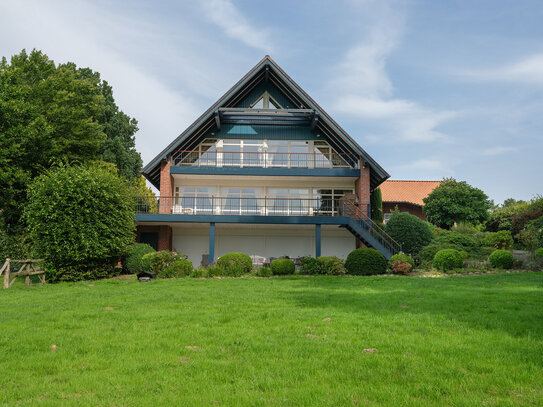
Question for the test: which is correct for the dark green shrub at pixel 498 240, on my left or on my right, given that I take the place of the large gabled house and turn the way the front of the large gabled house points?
on my left

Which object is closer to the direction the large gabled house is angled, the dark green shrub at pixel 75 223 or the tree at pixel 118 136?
the dark green shrub

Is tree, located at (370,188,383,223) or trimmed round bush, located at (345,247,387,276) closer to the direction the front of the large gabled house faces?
the trimmed round bush

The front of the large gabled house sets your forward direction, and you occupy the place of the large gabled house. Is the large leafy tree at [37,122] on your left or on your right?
on your right

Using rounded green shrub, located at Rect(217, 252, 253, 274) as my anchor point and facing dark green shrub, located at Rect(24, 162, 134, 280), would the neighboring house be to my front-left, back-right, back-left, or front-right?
back-right

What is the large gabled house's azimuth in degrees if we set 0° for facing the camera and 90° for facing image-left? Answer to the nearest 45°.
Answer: approximately 0°

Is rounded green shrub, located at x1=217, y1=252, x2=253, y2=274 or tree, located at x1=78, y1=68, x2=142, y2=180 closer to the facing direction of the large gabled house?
the rounded green shrub

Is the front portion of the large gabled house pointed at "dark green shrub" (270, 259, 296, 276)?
yes

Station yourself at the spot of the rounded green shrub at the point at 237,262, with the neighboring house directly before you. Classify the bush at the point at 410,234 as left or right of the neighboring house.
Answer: right

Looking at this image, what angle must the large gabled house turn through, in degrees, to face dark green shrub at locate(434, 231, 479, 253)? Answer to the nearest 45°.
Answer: approximately 90° to its left

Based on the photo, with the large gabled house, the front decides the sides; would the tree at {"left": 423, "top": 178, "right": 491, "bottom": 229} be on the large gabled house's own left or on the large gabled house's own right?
on the large gabled house's own left

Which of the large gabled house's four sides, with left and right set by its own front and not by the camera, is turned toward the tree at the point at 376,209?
left

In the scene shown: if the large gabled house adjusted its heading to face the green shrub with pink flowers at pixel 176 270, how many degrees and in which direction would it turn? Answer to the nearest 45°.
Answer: approximately 45° to its right

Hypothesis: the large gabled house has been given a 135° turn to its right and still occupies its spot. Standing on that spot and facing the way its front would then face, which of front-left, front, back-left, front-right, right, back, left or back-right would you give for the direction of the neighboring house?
right
